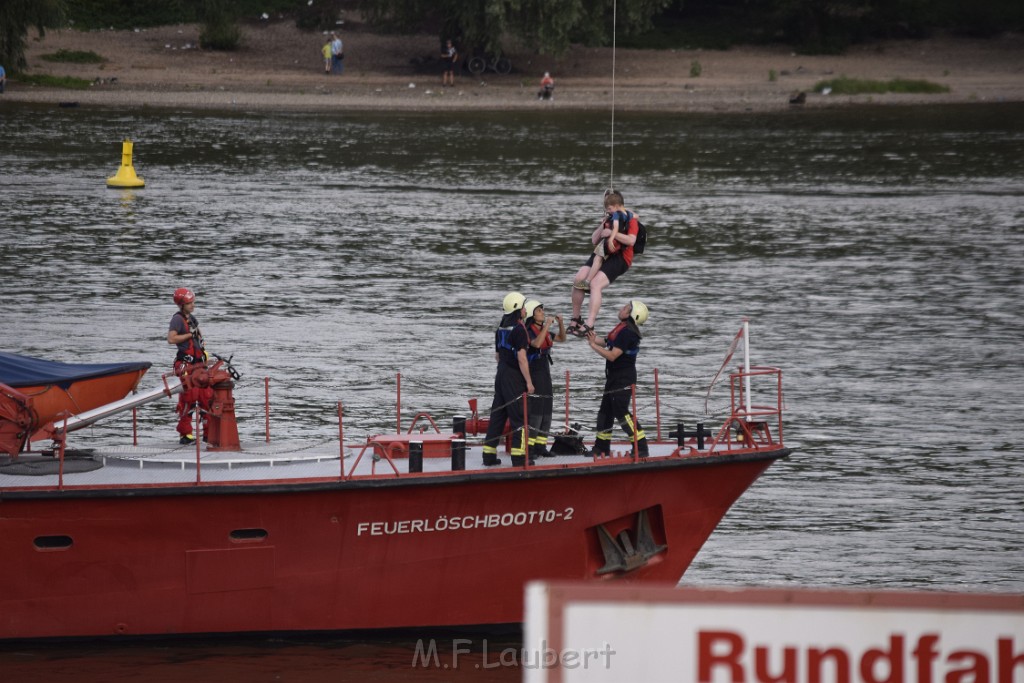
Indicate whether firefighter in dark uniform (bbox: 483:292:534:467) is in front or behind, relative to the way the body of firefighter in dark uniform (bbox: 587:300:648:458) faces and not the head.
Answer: in front

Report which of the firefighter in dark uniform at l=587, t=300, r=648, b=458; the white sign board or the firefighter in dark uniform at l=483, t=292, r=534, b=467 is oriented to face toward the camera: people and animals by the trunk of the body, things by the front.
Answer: the white sign board

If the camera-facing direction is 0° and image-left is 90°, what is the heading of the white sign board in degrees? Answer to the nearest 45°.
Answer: approximately 0°

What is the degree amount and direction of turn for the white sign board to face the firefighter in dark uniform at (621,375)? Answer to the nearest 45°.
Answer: approximately 180°

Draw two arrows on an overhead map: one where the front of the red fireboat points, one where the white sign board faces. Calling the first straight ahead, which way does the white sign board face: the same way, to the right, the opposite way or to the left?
to the right

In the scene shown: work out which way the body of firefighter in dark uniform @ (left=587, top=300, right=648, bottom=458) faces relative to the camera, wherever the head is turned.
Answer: to the viewer's left

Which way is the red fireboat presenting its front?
to the viewer's right

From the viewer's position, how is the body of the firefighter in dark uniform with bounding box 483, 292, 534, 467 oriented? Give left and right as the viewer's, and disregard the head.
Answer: facing away from the viewer and to the right of the viewer

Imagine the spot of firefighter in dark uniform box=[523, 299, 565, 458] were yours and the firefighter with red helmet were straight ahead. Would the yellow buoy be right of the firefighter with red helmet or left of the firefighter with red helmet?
right

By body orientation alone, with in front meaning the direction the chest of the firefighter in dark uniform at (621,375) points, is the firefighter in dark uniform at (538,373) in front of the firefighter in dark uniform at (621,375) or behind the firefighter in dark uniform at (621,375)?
in front

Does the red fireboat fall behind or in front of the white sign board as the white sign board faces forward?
behind

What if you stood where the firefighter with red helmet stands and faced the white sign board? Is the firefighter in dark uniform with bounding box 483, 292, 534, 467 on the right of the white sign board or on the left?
left
